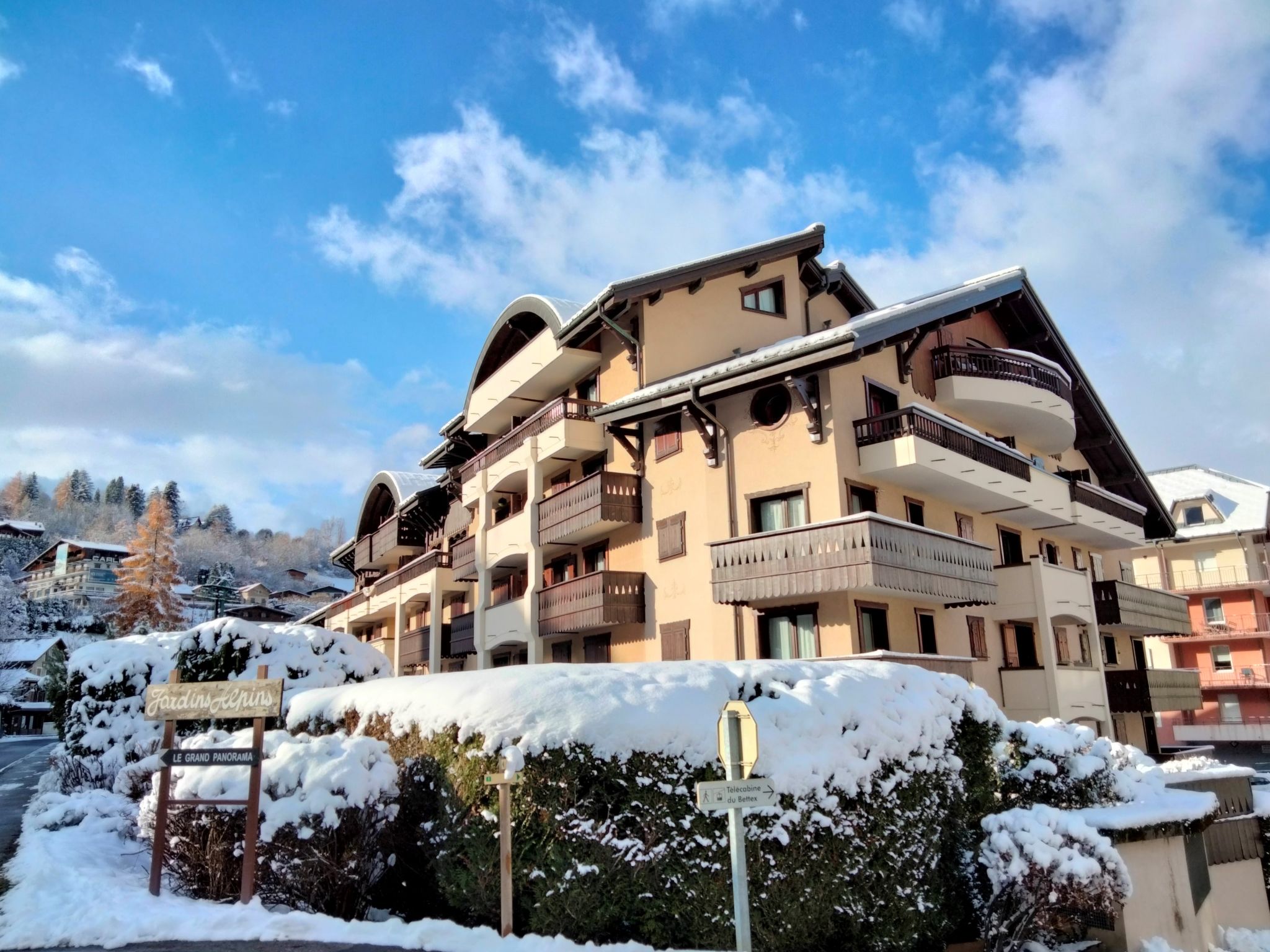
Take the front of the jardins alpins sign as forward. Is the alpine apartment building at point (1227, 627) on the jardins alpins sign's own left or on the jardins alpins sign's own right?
on the jardins alpins sign's own left

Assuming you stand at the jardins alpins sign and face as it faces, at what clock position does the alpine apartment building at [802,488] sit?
The alpine apartment building is roughly at 8 o'clock from the jardins alpins sign.

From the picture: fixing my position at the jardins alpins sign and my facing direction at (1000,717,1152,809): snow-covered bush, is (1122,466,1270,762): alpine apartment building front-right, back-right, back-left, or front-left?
front-left

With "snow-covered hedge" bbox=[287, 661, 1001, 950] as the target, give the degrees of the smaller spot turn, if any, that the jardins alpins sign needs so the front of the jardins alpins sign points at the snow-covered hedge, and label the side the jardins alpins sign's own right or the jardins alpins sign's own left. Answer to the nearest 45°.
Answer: approximately 45° to the jardins alpins sign's own left

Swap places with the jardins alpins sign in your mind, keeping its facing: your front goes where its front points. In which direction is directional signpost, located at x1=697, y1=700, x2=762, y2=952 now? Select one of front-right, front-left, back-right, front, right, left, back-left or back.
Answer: front-left

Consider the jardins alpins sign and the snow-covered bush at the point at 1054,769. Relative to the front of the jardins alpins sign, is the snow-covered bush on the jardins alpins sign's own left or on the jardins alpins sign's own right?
on the jardins alpins sign's own left

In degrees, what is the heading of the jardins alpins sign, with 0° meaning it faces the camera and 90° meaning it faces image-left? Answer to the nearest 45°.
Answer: approximately 0°

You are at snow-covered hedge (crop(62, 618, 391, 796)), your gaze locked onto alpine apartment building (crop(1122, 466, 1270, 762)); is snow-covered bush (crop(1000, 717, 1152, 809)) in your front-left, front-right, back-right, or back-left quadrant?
front-right

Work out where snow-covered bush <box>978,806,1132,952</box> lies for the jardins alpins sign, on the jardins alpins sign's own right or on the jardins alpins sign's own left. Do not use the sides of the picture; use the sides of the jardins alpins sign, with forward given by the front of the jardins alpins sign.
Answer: on the jardins alpins sign's own left

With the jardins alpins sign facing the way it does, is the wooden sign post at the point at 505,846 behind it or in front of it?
in front

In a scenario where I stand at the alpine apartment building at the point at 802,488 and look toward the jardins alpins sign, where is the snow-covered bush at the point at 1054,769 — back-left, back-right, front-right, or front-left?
front-left
